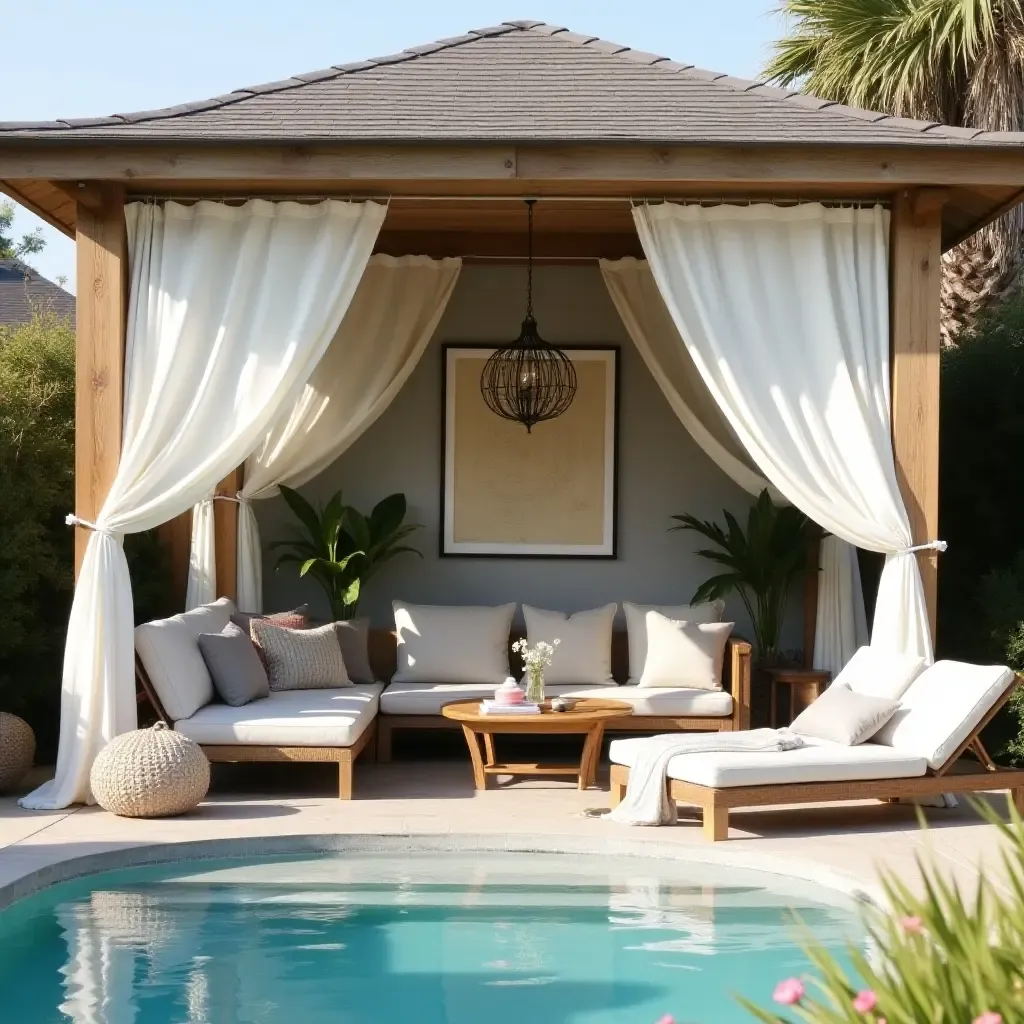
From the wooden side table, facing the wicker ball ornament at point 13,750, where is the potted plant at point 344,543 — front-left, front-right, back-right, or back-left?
front-right

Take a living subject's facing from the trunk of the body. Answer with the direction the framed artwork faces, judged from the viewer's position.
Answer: facing the viewer

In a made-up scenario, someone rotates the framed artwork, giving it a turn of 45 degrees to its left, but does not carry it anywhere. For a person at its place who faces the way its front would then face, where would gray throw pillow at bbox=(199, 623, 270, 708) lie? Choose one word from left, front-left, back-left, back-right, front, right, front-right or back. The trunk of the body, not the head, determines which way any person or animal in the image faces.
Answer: right

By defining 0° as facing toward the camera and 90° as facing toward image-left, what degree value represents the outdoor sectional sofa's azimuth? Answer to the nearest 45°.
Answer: approximately 0°

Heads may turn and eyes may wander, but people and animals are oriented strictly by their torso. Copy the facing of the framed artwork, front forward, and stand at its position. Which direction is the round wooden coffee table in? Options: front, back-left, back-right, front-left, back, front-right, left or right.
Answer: front

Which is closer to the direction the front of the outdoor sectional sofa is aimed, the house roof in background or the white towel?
the white towel

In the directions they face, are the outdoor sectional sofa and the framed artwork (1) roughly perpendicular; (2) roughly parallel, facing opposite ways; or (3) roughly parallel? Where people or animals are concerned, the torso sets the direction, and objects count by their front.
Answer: roughly parallel

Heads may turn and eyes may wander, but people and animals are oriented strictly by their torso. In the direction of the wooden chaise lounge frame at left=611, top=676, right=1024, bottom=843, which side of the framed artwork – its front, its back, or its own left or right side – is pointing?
front

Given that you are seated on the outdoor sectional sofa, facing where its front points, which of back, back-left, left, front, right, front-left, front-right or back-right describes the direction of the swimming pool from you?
front

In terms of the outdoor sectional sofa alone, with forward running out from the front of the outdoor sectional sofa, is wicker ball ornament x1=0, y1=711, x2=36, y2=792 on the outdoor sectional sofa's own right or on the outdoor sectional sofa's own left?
on the outdoor sectional sofa's own right

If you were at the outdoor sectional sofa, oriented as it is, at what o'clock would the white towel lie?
The white towel is roughly at 10 o'clock from the outdoor sectional sofa.

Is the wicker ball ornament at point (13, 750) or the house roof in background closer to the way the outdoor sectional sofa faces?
the wicker ball ornament

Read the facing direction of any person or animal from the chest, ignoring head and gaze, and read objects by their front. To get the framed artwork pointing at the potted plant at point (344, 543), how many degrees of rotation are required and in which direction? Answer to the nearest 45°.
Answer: approximately 45° to its right

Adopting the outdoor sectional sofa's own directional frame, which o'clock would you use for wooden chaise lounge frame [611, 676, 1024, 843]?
The wooden chaise lounge frame is roughly at 10 o'clock from the outdoor sectional sofa.

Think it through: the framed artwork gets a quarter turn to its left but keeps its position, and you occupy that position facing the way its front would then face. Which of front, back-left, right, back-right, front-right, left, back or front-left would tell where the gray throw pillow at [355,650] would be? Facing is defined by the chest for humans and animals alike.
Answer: back-right
